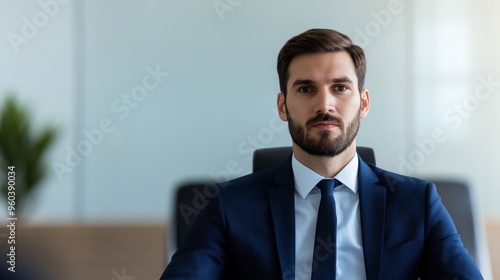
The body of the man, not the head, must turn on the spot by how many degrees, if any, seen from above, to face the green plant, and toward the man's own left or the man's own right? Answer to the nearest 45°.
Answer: approximately 135° to the man's own right

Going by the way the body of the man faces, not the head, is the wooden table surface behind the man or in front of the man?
behind

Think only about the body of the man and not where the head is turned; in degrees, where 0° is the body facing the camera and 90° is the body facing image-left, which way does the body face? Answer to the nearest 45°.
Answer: approximately 0°
